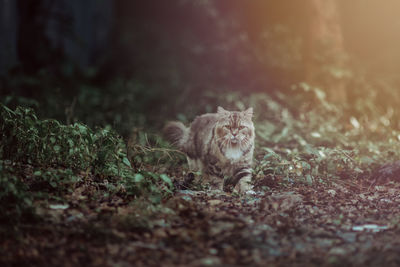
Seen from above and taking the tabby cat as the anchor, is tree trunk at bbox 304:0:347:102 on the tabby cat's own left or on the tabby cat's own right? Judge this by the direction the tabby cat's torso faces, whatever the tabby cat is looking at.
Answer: on the tabby cat's own left

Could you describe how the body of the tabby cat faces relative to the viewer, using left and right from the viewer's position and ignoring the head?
facing the viewer and to the right of the viewer
